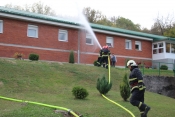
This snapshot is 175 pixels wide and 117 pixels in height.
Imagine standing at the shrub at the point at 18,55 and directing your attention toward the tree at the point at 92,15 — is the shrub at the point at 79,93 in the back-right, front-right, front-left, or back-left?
back-right

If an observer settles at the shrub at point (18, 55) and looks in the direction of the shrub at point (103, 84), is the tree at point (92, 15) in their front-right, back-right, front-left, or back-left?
back-left

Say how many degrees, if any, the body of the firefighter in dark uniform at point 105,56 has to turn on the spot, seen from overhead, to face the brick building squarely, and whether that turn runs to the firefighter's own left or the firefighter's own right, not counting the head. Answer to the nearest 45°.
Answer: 0° — they already face it

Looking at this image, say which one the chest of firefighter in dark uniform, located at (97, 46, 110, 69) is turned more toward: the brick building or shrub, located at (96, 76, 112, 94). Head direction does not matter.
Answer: the brick building

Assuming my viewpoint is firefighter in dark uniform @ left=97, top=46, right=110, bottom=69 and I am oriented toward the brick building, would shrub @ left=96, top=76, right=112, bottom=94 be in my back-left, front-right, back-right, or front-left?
back-left

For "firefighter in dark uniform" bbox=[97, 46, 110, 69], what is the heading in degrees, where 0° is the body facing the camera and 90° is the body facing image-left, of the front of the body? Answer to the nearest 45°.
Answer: approximately 135°

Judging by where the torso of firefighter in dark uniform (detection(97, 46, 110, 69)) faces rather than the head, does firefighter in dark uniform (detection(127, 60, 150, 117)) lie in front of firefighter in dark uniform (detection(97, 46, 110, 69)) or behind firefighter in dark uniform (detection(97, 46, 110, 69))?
behind

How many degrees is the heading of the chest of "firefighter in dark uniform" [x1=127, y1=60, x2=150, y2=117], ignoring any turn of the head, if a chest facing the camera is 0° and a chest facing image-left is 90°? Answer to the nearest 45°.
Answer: approximately 90°

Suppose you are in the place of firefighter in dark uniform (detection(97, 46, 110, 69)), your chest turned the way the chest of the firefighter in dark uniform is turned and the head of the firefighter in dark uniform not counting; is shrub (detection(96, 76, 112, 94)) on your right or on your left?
on your left
